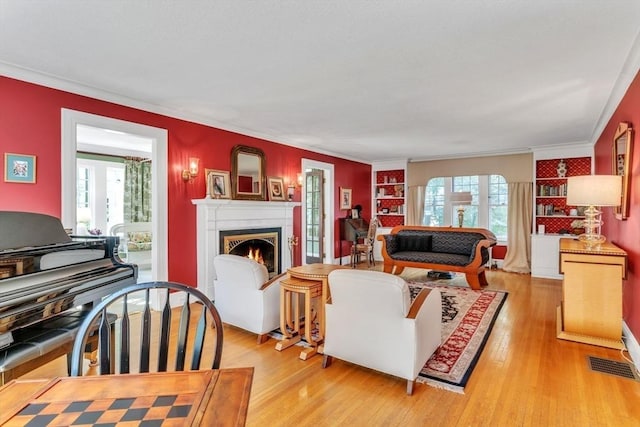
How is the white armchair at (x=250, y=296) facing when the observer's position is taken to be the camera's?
facing away from the viewer and to the right of the viewer

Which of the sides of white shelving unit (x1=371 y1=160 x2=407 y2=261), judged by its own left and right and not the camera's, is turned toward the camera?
front

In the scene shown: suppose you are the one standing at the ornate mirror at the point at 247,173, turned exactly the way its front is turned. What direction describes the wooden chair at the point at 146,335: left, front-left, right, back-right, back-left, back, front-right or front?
front-right

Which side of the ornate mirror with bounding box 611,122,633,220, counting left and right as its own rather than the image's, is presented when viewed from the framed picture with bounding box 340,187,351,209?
front

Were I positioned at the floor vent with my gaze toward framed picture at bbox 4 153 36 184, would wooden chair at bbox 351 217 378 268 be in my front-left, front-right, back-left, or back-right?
front-right

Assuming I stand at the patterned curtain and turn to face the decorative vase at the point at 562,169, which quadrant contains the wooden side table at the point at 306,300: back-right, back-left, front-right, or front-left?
front-right

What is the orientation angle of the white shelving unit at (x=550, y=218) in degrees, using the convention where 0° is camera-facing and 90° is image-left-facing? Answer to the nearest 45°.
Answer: approximately 0°

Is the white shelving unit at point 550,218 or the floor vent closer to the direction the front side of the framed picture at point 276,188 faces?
the floor vent

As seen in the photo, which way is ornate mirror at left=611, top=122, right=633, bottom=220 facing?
to the viewer's left

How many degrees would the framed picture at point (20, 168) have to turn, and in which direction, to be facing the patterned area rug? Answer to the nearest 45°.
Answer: approximately 45° to its left

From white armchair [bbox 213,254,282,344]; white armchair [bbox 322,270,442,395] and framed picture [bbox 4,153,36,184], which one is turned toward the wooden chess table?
the framed picture

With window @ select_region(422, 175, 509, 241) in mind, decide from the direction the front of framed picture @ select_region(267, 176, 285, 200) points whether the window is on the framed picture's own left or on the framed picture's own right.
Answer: on the framed picture's own left

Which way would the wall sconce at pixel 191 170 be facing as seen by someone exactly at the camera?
facing the viewer and to the right of the viewer
